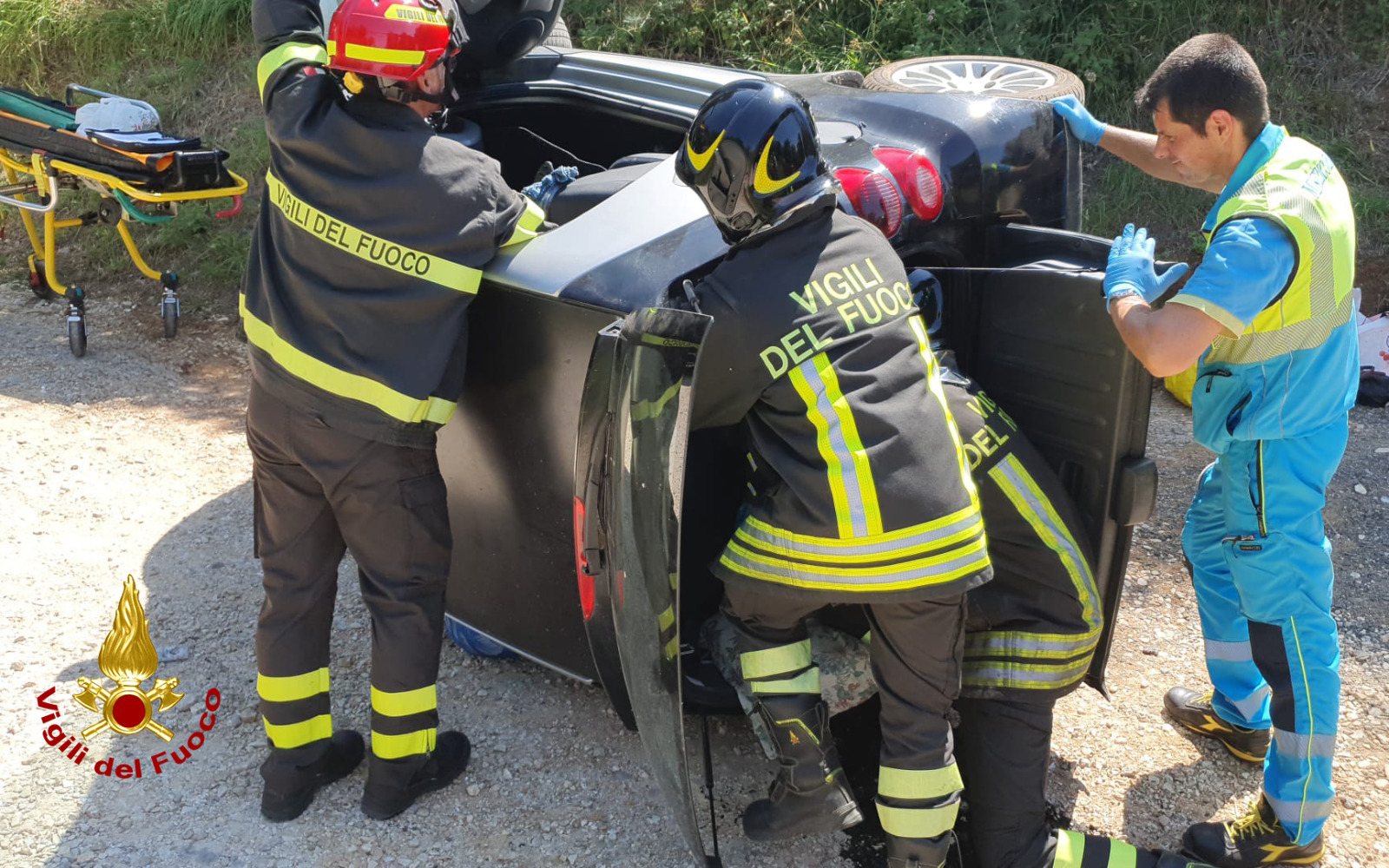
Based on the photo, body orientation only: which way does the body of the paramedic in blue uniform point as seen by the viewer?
to the viewer's left

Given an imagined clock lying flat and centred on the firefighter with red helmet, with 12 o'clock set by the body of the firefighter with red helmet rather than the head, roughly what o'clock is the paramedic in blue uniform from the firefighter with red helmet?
The paramedic in blue uniform is roughly at 2 o'clock from the firefighter with red helmet.

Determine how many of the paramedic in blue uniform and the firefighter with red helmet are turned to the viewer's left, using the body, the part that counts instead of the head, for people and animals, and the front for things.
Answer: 1

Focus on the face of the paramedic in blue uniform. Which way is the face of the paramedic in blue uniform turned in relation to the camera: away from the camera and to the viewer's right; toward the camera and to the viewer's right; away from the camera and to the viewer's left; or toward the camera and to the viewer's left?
toward the camera and to the viewer's left

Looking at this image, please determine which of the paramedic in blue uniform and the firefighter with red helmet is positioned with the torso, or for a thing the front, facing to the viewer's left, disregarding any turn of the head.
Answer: the paramedic in blue uniform

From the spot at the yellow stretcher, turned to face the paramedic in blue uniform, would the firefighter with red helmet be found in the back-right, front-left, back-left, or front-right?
front-right

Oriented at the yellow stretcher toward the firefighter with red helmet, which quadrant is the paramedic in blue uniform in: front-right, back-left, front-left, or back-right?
front-left

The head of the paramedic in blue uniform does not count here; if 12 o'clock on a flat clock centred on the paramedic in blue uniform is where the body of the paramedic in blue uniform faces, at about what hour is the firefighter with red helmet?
The firefighter with red helmet is roughly at 11 o'clock from the paramedic in blue uniform.

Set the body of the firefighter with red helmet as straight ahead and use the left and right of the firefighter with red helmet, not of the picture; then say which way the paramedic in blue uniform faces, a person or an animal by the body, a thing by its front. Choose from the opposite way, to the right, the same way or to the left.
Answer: to the left

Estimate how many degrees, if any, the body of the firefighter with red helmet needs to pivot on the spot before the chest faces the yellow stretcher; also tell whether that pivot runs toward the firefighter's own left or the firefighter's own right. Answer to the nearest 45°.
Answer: approximately 45° to the firefighter's own left

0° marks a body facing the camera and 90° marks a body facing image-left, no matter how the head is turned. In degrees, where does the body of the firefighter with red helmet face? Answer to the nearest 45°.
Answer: approximately 225°

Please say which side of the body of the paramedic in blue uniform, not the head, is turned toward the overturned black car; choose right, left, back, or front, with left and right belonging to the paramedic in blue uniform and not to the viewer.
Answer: front

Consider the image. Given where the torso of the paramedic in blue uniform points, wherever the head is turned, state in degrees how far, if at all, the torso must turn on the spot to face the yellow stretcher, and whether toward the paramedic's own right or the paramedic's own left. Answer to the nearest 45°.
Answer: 0° — they already face it
